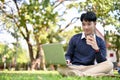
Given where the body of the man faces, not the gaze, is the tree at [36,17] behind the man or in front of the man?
behind

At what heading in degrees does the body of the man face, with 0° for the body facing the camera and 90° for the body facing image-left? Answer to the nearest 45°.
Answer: approximately 0°
